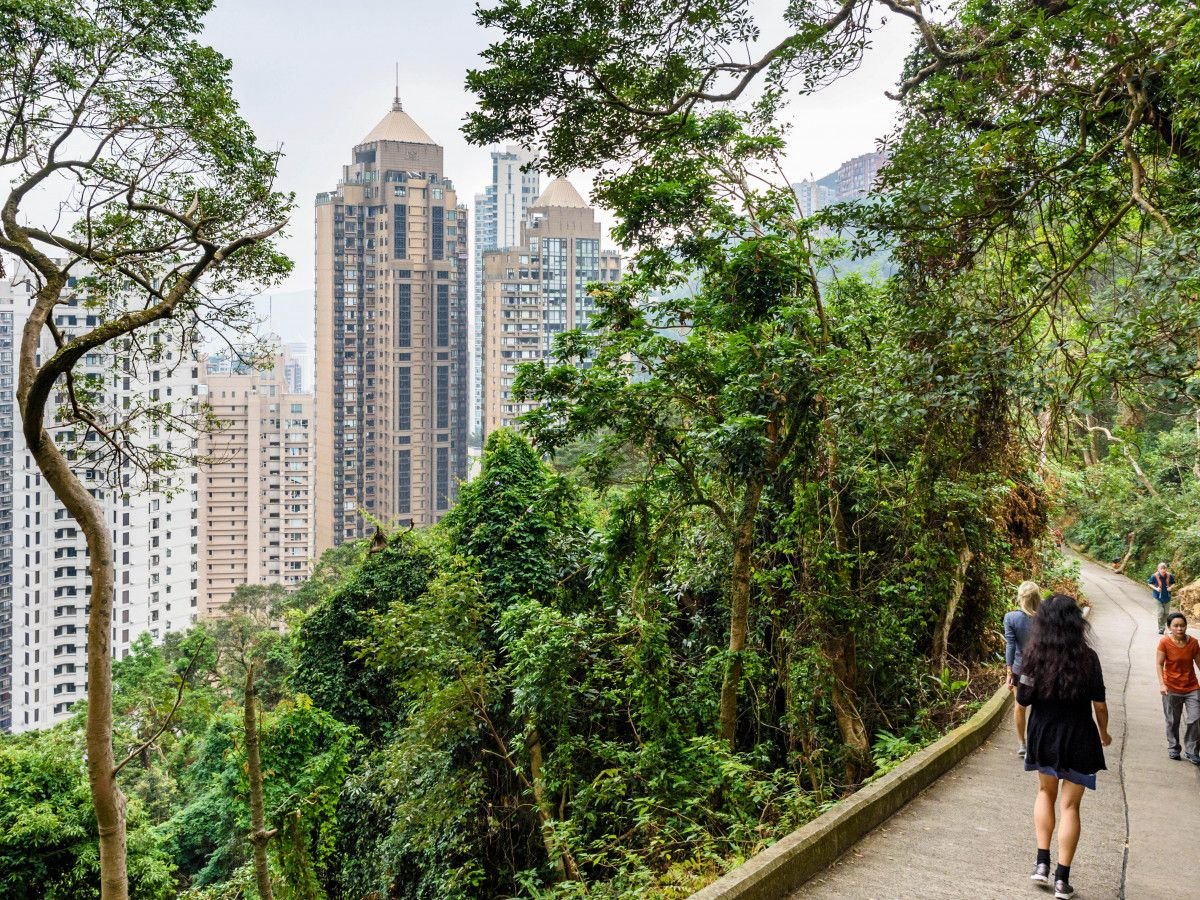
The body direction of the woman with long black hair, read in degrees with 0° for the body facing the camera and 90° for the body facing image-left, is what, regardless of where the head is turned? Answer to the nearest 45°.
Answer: approximately 180°

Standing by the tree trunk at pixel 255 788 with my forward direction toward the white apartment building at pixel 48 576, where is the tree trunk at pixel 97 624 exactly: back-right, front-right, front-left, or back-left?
back-left

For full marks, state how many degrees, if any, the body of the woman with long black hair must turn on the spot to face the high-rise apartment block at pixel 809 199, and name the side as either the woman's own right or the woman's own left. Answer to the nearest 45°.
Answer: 0° — they already face it

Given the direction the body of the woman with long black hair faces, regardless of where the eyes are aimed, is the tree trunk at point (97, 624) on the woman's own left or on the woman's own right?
on the woman's own left

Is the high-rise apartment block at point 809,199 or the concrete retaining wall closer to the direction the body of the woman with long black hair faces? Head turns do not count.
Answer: the high-rise apartment block

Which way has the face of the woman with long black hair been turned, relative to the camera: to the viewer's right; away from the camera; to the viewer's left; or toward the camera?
away from the camera

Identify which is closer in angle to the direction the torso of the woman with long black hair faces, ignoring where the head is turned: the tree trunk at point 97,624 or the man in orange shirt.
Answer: the man in orange shirt

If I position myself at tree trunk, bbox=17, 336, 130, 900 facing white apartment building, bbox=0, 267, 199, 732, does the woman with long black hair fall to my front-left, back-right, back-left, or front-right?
back-right
